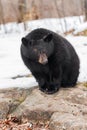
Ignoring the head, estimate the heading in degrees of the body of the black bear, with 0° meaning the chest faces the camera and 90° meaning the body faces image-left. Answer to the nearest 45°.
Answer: approximately 45°

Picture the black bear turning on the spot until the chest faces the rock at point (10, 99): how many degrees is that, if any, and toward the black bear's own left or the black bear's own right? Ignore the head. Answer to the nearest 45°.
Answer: approximately 45° to the black bear's own right
